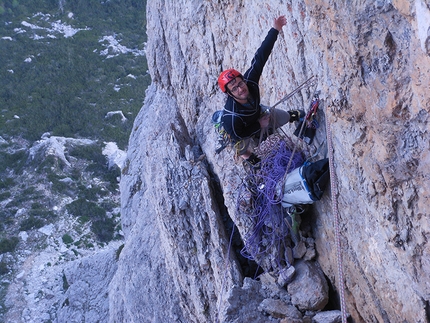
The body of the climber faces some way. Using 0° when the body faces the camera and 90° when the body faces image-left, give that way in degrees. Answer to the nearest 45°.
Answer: approximately 315°

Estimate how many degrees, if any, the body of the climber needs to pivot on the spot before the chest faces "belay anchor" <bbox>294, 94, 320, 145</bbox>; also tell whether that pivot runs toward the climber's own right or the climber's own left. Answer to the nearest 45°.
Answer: approximately 45° to the climber's own left
